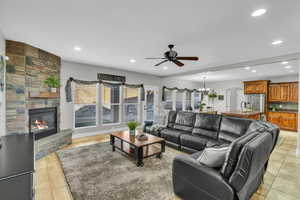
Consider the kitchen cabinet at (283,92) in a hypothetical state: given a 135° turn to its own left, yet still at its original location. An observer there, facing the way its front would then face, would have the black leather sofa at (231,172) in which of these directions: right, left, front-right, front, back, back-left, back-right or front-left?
back-right

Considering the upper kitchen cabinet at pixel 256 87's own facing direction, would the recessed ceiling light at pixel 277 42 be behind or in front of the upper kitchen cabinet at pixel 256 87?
in front

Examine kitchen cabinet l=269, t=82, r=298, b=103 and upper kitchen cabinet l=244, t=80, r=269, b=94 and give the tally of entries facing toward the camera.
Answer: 2

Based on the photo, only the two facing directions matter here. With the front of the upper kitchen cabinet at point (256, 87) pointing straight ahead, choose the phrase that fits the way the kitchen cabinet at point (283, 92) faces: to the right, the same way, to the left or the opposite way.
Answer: the same way

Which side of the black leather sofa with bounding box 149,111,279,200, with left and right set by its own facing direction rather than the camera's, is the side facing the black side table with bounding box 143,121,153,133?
right

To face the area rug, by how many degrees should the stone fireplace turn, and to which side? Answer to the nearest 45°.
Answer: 0° — it already faces it

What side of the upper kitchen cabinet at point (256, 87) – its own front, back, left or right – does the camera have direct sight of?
front

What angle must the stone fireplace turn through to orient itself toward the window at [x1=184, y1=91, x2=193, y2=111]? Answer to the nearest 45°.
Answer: approximately 45° to its left

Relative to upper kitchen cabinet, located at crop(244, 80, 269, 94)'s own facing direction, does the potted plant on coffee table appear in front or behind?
in front

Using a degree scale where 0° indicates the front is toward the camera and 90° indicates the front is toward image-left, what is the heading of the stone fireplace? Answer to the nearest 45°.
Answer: approximately 315°

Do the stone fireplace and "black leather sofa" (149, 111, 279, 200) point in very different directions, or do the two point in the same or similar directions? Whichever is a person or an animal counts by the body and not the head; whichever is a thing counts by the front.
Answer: very different directions

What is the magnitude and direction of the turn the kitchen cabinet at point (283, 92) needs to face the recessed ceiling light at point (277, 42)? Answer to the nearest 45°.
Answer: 0° — it already faces it

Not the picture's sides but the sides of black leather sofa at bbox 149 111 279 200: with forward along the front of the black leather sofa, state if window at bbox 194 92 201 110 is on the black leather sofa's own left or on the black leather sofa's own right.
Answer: on the black leather sofa's own right

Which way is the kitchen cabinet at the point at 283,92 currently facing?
toward the camera

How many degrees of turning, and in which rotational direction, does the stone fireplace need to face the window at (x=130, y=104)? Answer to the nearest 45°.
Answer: approximately 45° to its left

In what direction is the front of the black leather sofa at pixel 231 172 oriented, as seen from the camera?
facing the viewer and to the left of the viewer

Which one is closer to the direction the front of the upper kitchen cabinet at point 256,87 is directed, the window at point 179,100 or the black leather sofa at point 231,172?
the black leather sofa

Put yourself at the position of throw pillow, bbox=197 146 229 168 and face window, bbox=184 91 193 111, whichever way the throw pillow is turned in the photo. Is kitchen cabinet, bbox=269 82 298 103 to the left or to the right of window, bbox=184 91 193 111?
right

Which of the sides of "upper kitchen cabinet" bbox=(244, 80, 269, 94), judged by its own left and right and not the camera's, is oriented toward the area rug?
front
